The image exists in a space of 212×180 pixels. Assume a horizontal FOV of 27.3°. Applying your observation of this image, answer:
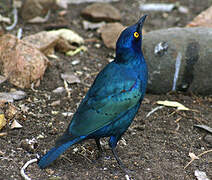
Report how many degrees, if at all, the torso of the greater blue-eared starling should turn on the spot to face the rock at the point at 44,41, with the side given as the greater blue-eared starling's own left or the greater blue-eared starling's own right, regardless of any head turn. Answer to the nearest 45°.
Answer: approximately 90° to the greater blue-eared starling's own left

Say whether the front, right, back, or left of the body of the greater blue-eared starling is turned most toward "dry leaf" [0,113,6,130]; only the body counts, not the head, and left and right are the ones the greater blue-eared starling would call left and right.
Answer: back

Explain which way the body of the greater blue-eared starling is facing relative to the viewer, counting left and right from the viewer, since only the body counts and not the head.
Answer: facing to the right of the viewer

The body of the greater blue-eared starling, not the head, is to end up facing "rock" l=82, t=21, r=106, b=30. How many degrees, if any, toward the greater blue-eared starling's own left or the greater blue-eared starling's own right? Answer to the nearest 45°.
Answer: approximately 90° to the greater blue-eared starling's own left

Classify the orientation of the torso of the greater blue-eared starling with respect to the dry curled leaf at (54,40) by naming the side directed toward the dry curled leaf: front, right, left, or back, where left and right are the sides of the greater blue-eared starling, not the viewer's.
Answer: left

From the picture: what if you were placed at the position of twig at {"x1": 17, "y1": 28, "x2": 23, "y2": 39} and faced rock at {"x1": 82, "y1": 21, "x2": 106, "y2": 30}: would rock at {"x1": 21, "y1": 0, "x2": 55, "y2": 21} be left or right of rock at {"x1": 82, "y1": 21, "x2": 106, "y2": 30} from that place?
left

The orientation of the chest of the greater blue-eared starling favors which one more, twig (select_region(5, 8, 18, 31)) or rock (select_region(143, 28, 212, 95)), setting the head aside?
the rock

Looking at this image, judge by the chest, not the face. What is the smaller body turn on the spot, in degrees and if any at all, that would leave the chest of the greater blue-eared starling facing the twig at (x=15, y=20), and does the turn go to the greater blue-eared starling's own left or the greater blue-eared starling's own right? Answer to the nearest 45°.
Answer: approximately 90° to the greater blue-eared starling's own left

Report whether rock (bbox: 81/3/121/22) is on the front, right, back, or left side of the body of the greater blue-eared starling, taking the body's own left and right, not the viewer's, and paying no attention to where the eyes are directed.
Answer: left

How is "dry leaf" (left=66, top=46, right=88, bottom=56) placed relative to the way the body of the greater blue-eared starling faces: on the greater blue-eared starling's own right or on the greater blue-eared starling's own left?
on the greater blue-eared starling's own left

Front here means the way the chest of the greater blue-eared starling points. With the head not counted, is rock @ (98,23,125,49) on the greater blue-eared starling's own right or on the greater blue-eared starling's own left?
on the greater blue-eared starling's own left

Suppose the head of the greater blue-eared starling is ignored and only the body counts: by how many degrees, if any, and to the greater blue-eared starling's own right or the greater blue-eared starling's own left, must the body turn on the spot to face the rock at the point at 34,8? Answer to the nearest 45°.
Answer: approximately 90° to the greater blue-eared starling's own left
